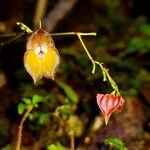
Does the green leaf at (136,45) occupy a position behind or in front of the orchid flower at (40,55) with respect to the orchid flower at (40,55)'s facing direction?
behind

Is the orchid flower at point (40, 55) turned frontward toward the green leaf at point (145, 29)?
no

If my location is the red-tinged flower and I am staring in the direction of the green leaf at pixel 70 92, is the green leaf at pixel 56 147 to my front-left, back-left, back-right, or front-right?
front-left

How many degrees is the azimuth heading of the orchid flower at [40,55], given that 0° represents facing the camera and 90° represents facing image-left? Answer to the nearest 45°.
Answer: approximately 0°

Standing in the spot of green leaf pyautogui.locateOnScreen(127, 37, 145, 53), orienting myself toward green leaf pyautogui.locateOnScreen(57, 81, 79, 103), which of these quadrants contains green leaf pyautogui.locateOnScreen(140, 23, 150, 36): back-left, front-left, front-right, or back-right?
back-right
